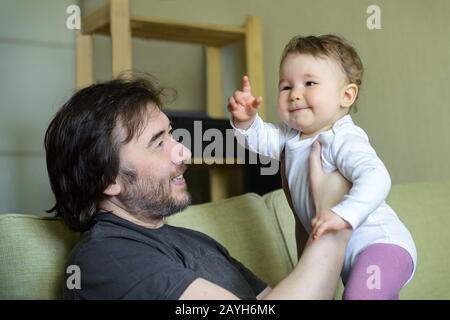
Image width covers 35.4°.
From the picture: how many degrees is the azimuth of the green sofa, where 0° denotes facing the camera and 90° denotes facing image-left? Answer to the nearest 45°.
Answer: approximately 0°

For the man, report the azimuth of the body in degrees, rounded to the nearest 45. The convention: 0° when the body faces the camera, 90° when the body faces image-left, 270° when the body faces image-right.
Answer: approximately 270°

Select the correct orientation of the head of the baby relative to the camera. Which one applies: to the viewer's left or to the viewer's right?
to the viewer's left

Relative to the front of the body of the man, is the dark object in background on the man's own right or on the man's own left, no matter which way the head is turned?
on the man's own left

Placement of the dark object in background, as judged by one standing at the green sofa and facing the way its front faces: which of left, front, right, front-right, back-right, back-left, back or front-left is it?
back

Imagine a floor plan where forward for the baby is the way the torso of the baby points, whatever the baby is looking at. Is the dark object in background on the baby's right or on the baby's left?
on the baby's right
